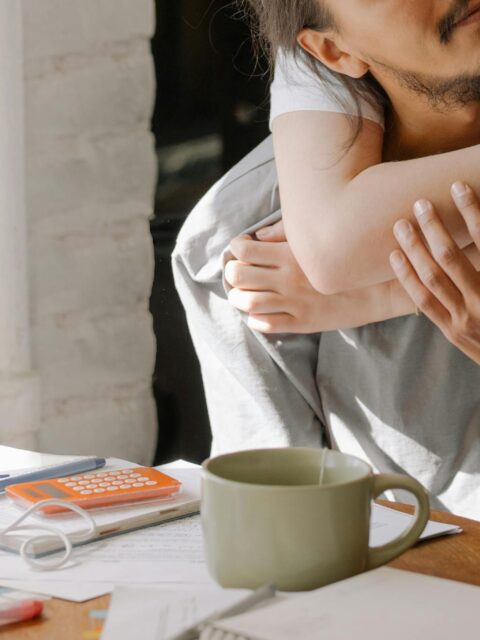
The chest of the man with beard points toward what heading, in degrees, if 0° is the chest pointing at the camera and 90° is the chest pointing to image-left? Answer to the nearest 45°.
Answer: approximately 315°

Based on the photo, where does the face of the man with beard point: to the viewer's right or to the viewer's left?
to the viewer's right

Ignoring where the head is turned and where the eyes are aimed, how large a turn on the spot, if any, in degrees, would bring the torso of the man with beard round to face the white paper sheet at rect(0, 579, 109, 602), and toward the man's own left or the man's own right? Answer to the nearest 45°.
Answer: approximately 45° to the man's own right

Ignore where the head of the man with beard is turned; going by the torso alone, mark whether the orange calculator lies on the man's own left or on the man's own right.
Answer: on the man's own right

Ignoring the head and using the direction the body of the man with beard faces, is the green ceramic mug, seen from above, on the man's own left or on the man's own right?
on the man's own right

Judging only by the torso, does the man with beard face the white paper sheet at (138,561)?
no

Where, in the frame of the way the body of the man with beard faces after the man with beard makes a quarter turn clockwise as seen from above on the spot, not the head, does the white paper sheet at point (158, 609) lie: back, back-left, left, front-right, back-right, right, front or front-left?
front-left
